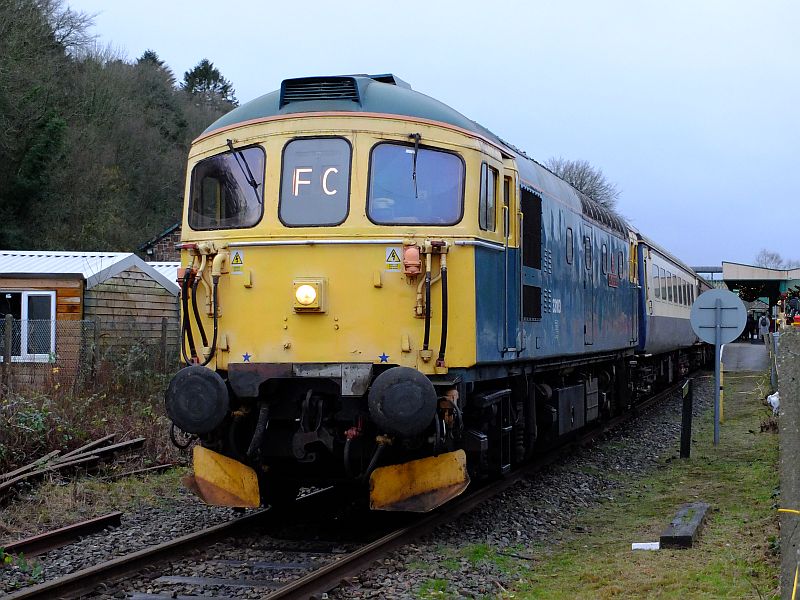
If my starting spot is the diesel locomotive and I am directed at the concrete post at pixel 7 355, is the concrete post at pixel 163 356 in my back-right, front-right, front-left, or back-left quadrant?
front-right

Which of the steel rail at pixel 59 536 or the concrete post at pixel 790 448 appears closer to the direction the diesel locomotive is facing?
the steel rail

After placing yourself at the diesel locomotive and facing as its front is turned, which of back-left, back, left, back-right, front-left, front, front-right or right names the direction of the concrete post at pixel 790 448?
left

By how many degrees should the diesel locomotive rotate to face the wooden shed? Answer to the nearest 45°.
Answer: approximately 90° to its right

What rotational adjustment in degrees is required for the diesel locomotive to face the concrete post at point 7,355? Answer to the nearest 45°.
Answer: approximately 90° to its right

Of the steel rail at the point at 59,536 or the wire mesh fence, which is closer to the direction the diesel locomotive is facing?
the steel rail

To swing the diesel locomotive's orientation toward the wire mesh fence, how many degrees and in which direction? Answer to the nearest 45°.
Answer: approximately 90° to its right

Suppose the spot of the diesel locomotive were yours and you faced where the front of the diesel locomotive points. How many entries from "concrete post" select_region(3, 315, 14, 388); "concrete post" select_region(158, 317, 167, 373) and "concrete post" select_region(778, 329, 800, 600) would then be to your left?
1

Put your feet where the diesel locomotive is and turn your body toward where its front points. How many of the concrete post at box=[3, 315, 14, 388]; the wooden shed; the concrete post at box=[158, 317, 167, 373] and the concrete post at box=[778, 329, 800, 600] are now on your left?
1
